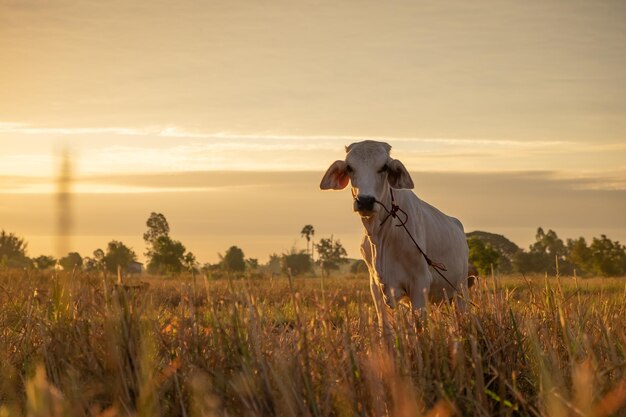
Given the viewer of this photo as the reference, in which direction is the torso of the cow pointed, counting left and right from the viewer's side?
facing the viewer and to the left of the viewer

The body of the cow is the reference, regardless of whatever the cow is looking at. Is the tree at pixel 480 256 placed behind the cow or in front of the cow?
behind
